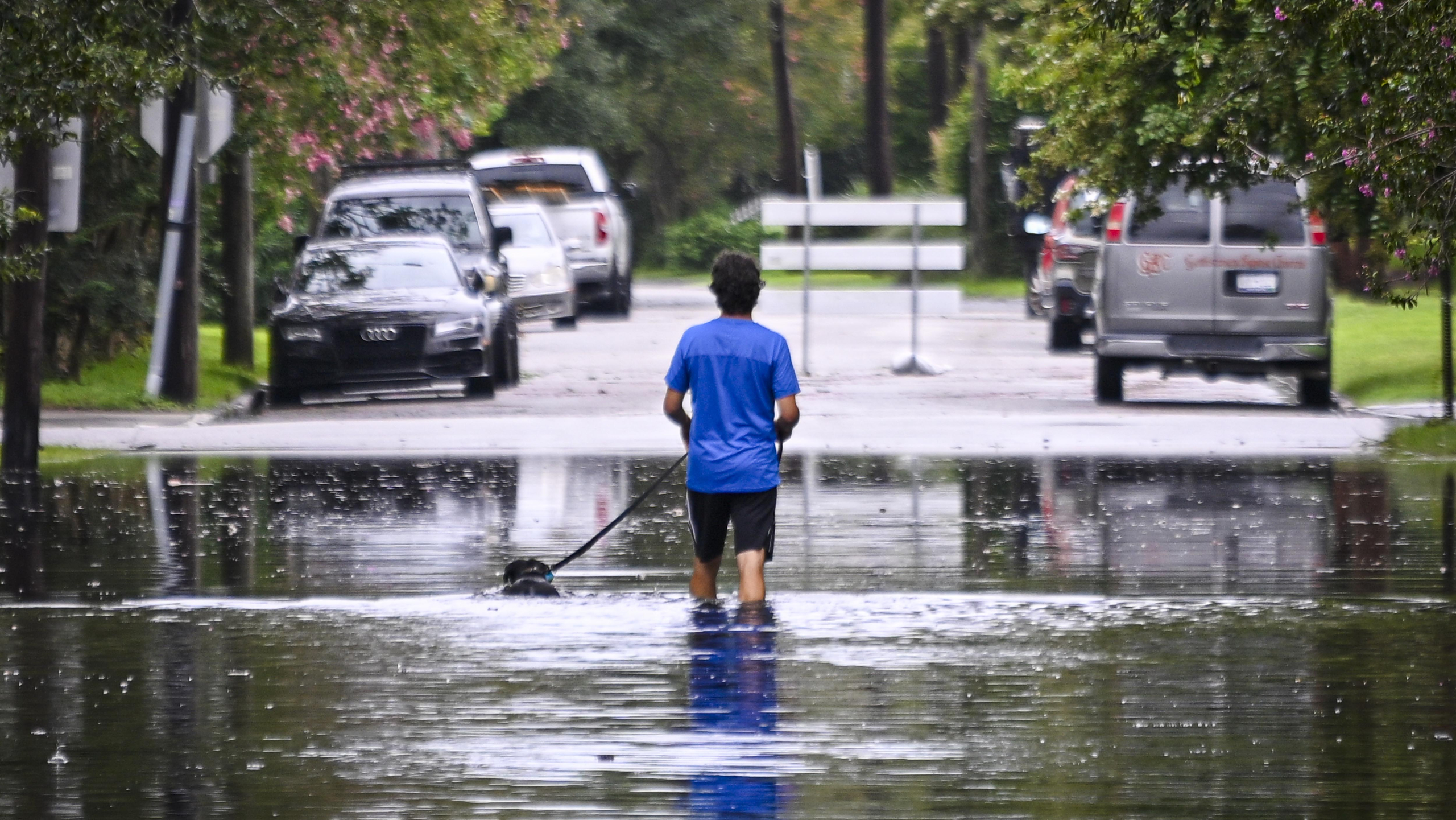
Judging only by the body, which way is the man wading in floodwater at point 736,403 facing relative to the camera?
away from the camera

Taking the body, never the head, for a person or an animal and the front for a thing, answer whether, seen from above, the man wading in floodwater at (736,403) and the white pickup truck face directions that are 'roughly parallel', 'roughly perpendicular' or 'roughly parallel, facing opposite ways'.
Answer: roughly parallel

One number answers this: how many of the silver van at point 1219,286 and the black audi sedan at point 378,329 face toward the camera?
1

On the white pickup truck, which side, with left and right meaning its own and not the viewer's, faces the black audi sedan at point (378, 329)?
back

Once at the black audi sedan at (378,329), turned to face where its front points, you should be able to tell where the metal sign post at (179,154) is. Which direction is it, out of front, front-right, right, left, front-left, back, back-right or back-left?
right

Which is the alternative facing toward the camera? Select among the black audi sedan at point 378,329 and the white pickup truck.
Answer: the black audi sedan

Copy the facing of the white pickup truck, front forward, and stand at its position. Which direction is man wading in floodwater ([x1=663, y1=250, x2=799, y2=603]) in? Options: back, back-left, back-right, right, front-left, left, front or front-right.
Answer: back

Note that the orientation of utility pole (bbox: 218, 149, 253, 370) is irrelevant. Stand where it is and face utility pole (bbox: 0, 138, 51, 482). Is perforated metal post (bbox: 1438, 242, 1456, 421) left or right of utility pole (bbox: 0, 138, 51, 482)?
left

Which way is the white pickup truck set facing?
away from the camera

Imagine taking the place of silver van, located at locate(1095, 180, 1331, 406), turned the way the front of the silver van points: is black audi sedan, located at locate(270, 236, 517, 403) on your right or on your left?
on your left

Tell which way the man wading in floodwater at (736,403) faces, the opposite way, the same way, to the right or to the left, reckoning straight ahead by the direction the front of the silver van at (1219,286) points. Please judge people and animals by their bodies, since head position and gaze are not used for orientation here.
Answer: the same way

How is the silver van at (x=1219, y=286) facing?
away from the camera

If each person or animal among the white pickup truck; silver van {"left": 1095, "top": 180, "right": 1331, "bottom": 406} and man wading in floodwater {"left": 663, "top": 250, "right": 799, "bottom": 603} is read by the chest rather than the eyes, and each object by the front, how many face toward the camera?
0

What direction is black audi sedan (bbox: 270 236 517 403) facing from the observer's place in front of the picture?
facing the viewer

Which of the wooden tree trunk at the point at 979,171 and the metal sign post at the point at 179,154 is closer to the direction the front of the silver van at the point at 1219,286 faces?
the wooden tree trunk

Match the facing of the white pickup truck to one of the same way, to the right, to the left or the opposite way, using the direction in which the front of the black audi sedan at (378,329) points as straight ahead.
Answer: the opposite way

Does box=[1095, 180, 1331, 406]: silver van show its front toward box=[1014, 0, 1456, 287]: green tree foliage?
no

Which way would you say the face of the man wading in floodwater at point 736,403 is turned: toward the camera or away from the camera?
away from the camera

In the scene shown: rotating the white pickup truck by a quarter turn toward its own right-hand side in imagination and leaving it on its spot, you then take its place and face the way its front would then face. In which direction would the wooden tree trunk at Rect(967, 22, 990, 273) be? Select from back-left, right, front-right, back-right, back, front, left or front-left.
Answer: front-left
